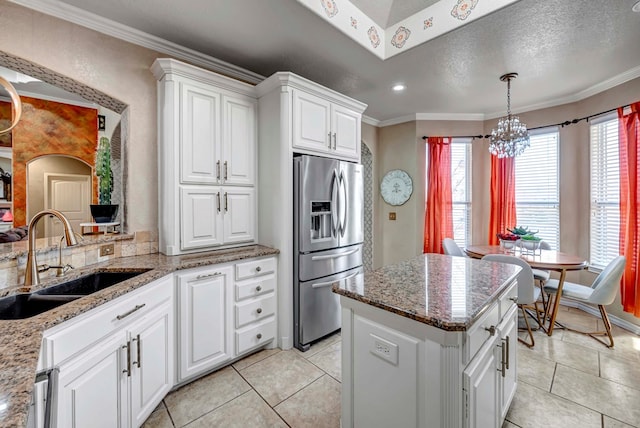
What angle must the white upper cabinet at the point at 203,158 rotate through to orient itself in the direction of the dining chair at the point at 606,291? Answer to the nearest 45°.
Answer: approximately 45° to its left

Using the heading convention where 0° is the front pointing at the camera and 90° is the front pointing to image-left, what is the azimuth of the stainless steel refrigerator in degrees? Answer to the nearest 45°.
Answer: approximately 315°

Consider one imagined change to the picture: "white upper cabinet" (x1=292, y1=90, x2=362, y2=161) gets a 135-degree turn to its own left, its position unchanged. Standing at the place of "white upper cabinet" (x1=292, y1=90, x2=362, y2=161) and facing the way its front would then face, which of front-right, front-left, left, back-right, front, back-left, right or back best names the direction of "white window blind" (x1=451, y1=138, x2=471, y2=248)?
front-right

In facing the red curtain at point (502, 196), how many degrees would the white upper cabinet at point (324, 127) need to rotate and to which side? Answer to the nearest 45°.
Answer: approximately 90° to its left

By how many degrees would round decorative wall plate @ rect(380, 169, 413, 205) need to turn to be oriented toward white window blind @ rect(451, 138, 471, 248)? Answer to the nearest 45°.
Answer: approximately 90° to its left

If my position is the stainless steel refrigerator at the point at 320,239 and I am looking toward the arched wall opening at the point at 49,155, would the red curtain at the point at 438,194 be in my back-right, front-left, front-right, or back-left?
back-right

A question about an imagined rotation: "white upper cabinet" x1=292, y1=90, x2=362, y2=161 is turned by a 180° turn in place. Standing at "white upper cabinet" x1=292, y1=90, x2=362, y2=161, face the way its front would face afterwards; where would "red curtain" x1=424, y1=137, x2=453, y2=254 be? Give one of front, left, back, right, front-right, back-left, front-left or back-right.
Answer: right

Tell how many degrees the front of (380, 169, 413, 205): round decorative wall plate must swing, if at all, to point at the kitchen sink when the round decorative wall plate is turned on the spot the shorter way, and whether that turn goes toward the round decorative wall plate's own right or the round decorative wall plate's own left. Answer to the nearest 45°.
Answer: approximately 45° to the round decorative wall plate's own right

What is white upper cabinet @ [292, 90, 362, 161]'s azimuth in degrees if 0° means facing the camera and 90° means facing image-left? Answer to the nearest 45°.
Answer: approximately 315°
